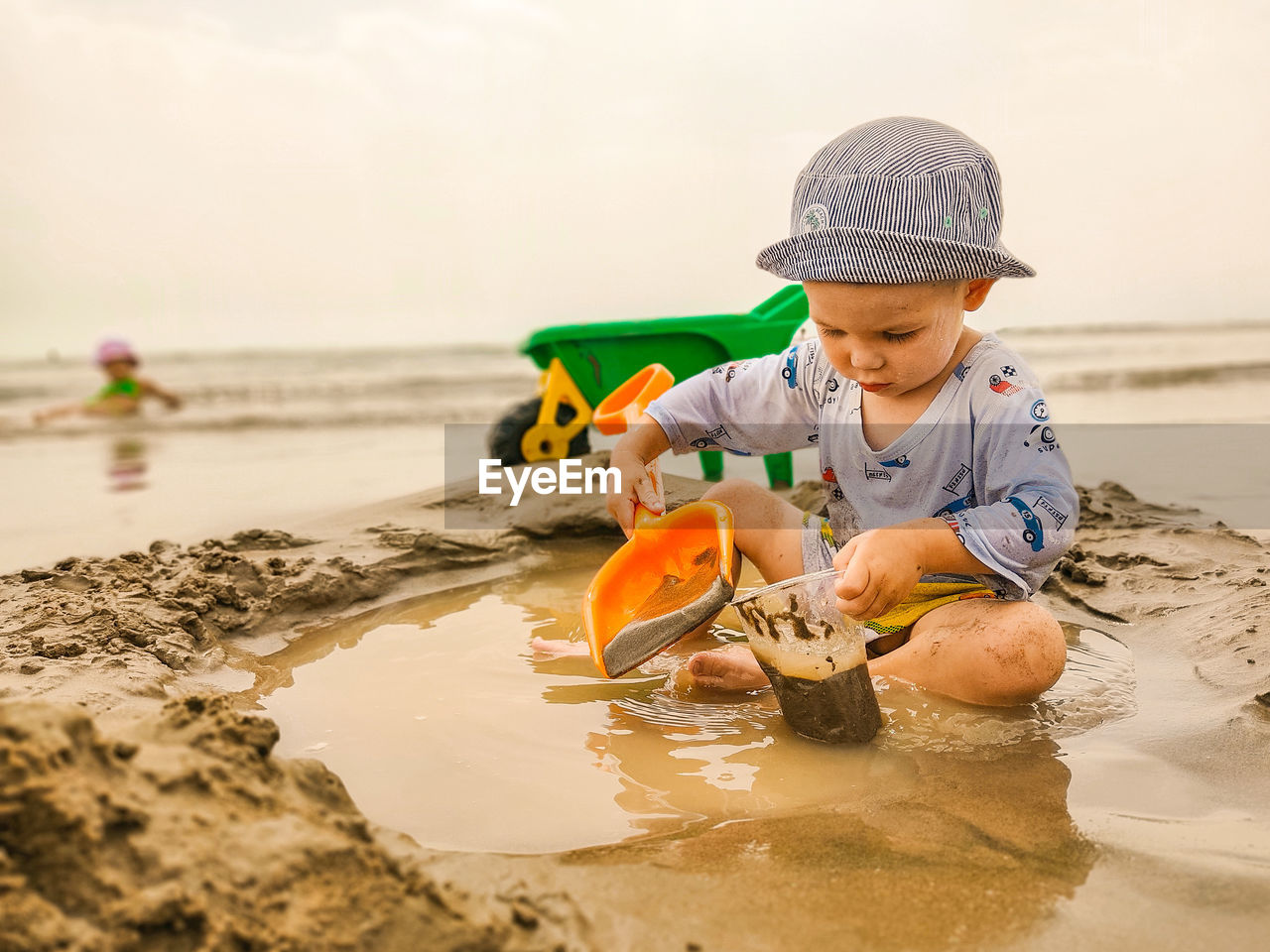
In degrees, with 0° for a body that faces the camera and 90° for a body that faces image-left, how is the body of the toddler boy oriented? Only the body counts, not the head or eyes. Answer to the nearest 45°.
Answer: approximately 45°
